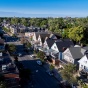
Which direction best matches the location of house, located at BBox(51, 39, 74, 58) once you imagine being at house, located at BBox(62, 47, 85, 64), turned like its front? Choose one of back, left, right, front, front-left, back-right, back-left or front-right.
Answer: right

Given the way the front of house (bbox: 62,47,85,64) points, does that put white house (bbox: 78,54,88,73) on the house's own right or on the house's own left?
on the house's own left

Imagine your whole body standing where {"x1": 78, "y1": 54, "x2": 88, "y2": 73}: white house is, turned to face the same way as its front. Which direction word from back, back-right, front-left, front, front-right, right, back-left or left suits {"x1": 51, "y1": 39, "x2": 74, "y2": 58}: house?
right

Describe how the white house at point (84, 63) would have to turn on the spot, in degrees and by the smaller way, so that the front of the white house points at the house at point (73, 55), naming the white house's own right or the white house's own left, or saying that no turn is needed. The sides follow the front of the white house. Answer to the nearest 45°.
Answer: approximately 90° to the white house's own right

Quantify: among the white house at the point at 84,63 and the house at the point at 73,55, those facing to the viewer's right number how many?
0

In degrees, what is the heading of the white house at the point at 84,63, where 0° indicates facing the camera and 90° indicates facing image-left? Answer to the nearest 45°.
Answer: approximately 45°
